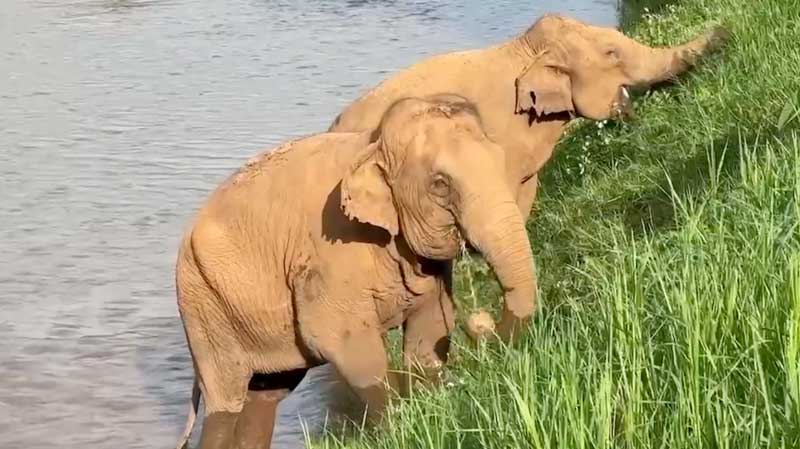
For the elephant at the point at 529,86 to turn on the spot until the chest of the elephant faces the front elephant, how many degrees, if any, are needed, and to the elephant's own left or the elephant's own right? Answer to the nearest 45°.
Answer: approximately 135° to the elephant's own right

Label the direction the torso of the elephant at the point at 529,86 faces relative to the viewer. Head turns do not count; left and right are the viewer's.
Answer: facing to the right of the viewer
